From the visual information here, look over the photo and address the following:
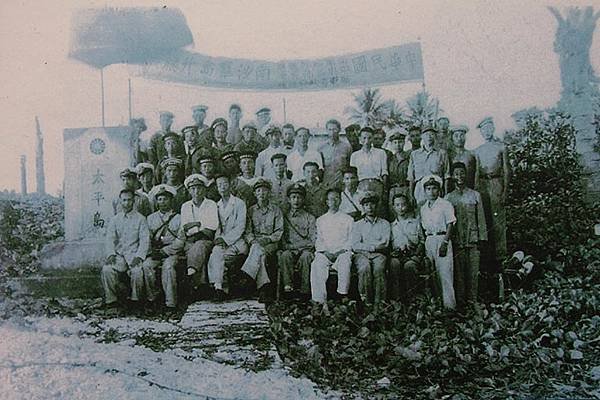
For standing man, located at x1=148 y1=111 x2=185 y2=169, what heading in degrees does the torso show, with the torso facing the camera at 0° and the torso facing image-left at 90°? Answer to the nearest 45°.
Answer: approximately 0°

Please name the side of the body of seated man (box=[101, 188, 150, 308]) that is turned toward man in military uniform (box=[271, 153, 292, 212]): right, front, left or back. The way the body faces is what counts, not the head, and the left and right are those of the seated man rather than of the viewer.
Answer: left

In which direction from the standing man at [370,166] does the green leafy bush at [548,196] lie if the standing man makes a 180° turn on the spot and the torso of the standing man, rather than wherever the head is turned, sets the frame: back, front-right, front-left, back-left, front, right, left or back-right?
right

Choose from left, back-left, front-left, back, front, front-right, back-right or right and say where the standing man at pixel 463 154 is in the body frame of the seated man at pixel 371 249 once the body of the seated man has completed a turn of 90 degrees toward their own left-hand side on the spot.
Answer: front

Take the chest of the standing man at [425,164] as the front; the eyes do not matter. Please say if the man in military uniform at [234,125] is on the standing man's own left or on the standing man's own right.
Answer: on the standing man's own right

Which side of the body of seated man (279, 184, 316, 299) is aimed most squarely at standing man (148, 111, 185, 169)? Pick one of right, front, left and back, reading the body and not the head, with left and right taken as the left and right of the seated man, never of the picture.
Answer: right
